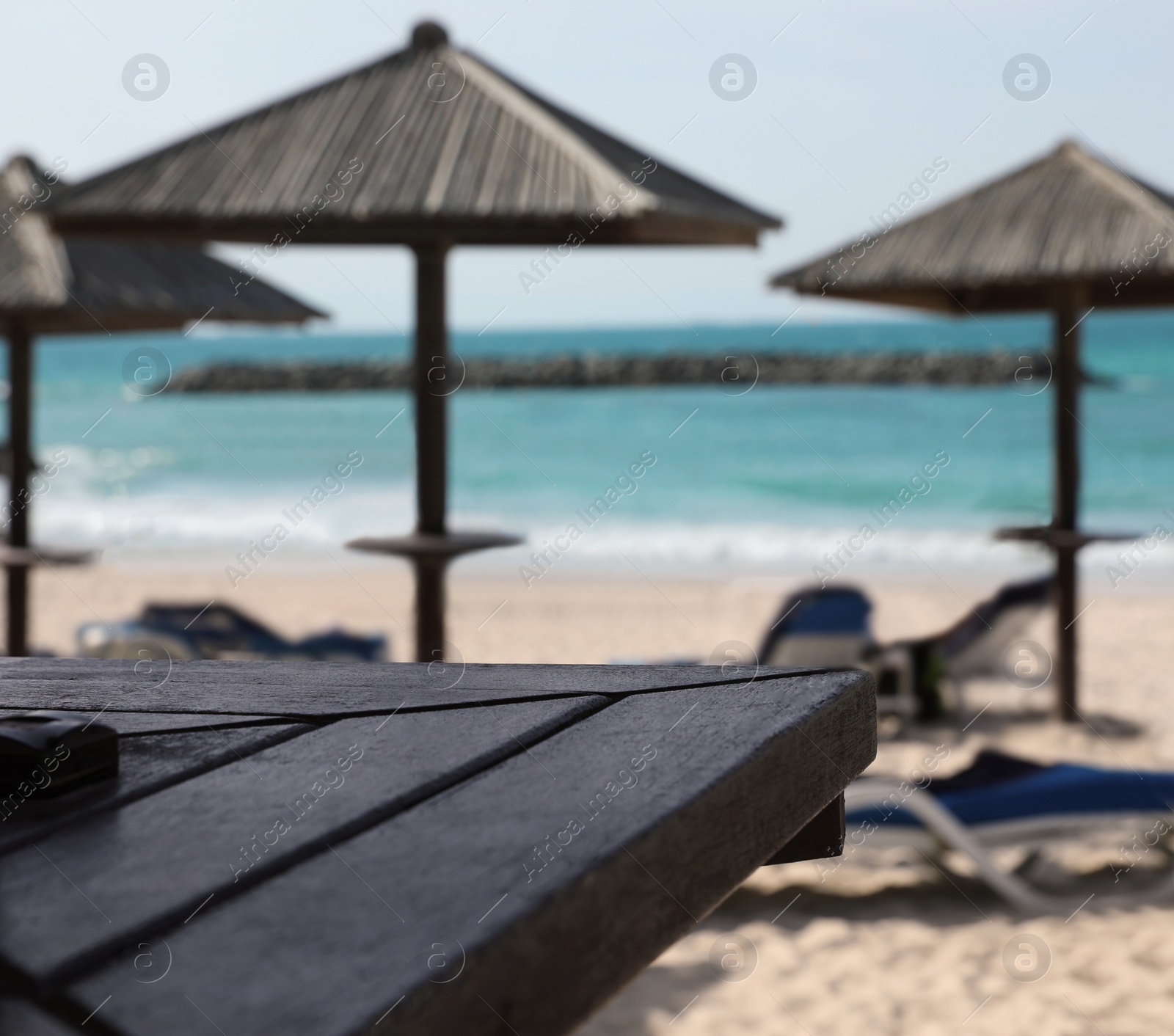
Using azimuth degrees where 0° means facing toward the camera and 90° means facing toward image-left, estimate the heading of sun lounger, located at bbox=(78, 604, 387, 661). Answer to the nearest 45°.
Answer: approximately 270°

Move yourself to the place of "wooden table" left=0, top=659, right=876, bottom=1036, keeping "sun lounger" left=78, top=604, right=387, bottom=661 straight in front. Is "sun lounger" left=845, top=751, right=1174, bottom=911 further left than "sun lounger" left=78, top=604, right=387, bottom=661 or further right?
right

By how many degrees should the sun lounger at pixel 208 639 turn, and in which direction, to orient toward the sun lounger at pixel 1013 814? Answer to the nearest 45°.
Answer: approximately 45° to its right

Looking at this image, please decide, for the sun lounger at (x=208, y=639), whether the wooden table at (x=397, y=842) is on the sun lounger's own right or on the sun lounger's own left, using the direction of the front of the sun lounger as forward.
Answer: on the sun lounger's own right

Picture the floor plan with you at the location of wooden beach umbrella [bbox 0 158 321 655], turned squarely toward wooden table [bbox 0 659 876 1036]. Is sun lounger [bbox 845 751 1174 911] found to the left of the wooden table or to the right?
left
